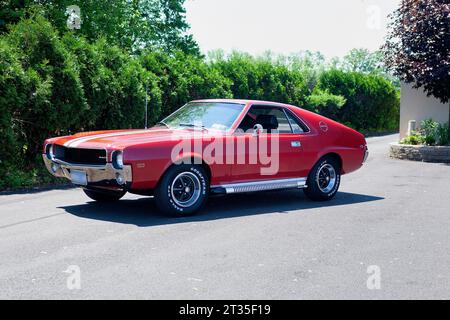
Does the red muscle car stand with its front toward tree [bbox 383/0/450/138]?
no

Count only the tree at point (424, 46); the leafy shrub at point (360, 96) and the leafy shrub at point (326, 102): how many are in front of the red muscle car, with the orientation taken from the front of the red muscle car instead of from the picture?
0

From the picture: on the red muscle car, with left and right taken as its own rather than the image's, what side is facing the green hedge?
right

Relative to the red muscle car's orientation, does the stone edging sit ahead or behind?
behind

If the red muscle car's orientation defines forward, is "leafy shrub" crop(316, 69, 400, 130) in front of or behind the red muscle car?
behind

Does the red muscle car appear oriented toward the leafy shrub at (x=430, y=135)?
no

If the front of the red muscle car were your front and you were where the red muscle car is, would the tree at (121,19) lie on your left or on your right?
on your right

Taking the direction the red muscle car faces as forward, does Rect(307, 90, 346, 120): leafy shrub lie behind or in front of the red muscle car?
behind
